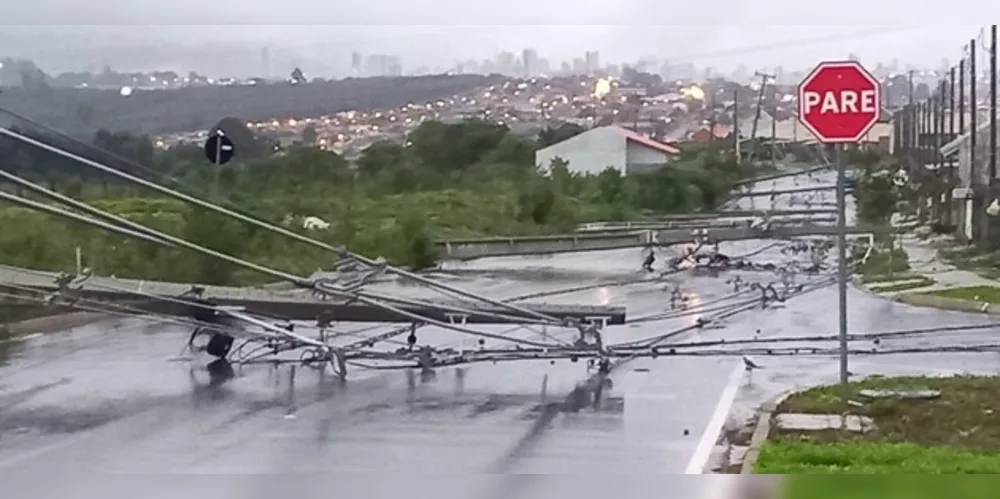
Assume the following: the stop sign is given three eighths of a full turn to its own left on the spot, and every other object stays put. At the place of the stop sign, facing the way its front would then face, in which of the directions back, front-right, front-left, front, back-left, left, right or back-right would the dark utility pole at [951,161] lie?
front

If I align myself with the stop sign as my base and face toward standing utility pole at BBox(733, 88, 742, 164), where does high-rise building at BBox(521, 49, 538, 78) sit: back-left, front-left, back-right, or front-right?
front-left

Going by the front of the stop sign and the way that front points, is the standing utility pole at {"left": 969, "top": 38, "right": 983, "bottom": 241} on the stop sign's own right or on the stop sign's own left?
on the stop sign's own left

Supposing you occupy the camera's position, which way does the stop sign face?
facing the viewer

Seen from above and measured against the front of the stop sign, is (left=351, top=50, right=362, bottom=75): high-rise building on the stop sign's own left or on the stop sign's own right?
on the stop sign's own right
